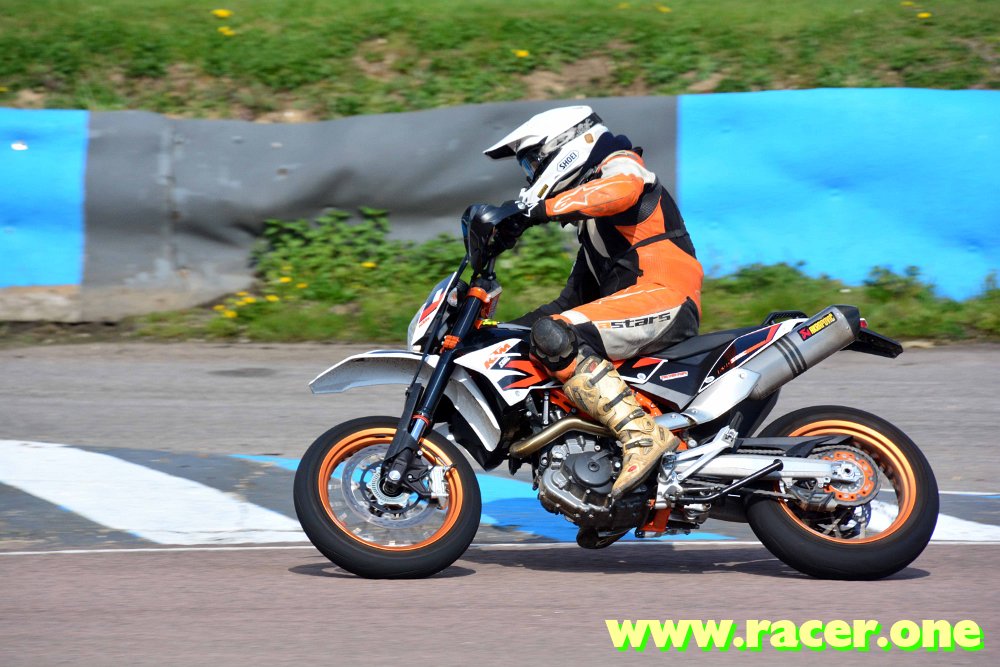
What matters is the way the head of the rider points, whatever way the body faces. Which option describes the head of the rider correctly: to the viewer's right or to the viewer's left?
to the viewer's left

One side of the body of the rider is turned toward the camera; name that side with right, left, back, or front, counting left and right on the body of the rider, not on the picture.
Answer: left

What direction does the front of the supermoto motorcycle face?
to the viewer's left
